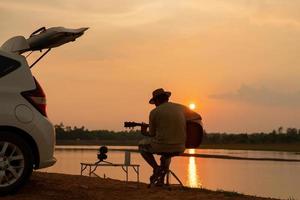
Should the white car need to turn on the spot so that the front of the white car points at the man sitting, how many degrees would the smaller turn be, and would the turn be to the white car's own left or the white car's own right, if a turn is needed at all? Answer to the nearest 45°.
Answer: approximately 135° to the white car's own right

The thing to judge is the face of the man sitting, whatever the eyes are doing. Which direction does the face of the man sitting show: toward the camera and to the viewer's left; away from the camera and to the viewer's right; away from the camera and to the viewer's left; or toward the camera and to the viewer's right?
away from the camera and to the viewer's left

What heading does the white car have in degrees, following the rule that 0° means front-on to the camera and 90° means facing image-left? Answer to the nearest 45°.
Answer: approximately 90°
